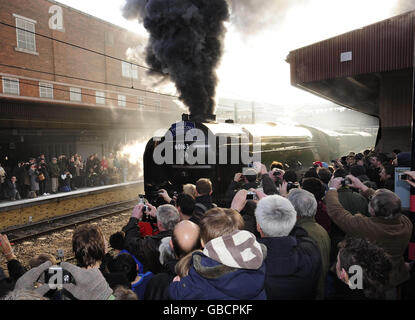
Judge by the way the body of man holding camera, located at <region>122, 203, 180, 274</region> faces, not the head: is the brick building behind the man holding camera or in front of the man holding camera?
in front

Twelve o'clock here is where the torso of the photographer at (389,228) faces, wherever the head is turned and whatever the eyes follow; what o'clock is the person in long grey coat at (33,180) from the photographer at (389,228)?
the person in long grey coat at (33,180) is roughly at 11 o'clock from the photographer at (389,228).

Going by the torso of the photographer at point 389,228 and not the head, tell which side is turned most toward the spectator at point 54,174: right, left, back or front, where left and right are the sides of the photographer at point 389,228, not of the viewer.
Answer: front

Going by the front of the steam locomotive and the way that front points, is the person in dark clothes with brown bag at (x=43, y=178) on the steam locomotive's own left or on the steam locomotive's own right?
on the steam locomotive's own right

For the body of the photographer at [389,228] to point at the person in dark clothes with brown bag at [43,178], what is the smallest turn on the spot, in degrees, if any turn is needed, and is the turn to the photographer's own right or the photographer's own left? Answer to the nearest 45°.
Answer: approximately 45° to the photographer's own left

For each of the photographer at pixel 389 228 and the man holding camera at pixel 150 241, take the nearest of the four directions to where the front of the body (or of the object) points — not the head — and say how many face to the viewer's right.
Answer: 0

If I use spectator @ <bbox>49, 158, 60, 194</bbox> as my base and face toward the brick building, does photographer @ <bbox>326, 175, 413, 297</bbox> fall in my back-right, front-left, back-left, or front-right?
back-right

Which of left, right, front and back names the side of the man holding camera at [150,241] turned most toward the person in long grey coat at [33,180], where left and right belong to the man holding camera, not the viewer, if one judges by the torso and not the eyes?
front

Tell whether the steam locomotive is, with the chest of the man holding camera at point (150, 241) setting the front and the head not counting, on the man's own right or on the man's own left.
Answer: on the man's own right

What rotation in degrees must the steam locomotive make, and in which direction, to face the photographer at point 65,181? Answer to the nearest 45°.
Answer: approximately 90° to its right

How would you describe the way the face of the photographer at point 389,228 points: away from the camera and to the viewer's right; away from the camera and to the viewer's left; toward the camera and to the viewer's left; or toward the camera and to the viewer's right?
away from the camera and to the viewer's left

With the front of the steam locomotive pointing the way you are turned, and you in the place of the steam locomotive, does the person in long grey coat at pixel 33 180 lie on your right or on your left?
on your right

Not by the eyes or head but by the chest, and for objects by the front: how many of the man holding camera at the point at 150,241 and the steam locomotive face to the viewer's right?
0

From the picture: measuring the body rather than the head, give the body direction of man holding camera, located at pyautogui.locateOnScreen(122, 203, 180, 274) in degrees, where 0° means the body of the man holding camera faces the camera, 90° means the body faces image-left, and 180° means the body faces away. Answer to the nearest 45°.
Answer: approximately 135°

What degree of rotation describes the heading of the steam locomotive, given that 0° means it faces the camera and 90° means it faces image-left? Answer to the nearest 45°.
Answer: approximately 45°
